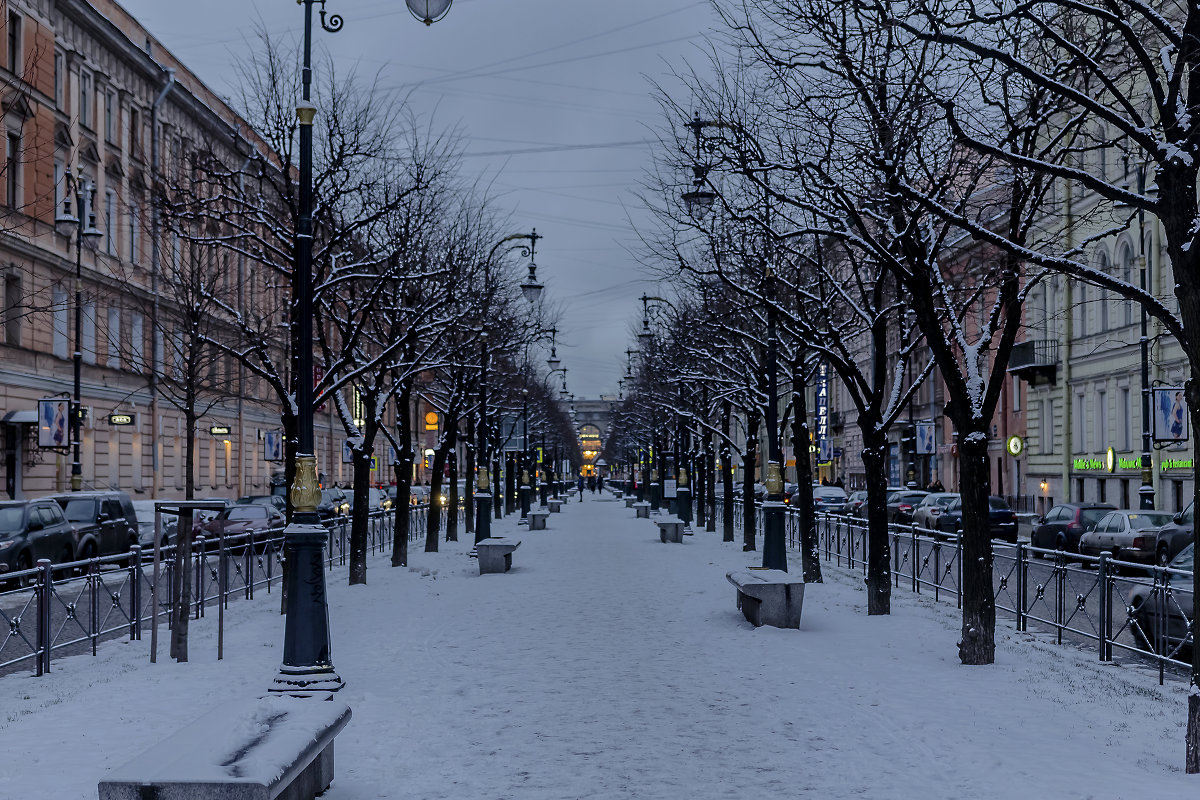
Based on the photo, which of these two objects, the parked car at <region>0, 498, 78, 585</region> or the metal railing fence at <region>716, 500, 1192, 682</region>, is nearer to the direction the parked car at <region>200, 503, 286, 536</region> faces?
the parked car

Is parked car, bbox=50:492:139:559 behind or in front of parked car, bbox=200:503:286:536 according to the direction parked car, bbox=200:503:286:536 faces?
in front

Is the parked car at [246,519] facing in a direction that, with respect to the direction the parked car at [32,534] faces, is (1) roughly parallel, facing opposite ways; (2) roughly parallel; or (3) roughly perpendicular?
roughly parallel

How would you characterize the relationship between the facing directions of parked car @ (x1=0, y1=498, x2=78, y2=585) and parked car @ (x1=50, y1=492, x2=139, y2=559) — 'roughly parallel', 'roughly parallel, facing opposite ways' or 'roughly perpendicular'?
roughly parallel

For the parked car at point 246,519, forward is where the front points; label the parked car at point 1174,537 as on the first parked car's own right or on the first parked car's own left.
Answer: on the first parked car's own left

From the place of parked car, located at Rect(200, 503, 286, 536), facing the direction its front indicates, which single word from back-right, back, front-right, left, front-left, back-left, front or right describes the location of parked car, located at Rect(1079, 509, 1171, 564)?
left

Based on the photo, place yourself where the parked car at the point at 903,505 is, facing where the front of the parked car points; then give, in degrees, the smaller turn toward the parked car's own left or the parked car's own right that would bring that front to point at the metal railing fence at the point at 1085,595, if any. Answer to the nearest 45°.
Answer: approximately 135° to the parked car's own right

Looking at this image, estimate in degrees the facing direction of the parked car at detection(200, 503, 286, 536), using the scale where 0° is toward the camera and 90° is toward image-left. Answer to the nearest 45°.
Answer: approximately 45°

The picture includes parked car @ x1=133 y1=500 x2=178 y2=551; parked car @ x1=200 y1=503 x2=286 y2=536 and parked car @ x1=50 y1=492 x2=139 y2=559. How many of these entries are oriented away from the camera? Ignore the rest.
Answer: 0

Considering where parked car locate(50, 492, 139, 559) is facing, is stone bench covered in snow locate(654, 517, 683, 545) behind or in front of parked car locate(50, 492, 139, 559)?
behind

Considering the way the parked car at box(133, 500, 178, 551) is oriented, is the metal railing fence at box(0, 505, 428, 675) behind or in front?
in front
